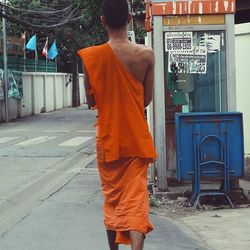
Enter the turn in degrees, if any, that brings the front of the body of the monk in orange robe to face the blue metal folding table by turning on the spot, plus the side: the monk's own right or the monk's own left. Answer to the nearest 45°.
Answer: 0° — they already face it

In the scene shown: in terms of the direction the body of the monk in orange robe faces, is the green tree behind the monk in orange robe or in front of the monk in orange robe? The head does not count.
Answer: in front

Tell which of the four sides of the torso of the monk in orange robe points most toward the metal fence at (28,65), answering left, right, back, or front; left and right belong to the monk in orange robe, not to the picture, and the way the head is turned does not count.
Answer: front

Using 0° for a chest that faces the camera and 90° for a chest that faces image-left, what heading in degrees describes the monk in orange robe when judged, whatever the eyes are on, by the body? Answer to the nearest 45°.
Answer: approximately 180°

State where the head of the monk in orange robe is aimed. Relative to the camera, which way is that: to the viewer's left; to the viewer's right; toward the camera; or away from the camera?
away from the camera

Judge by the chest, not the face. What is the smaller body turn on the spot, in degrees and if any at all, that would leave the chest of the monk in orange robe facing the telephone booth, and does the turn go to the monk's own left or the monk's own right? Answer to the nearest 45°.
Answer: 0° — they already face it
